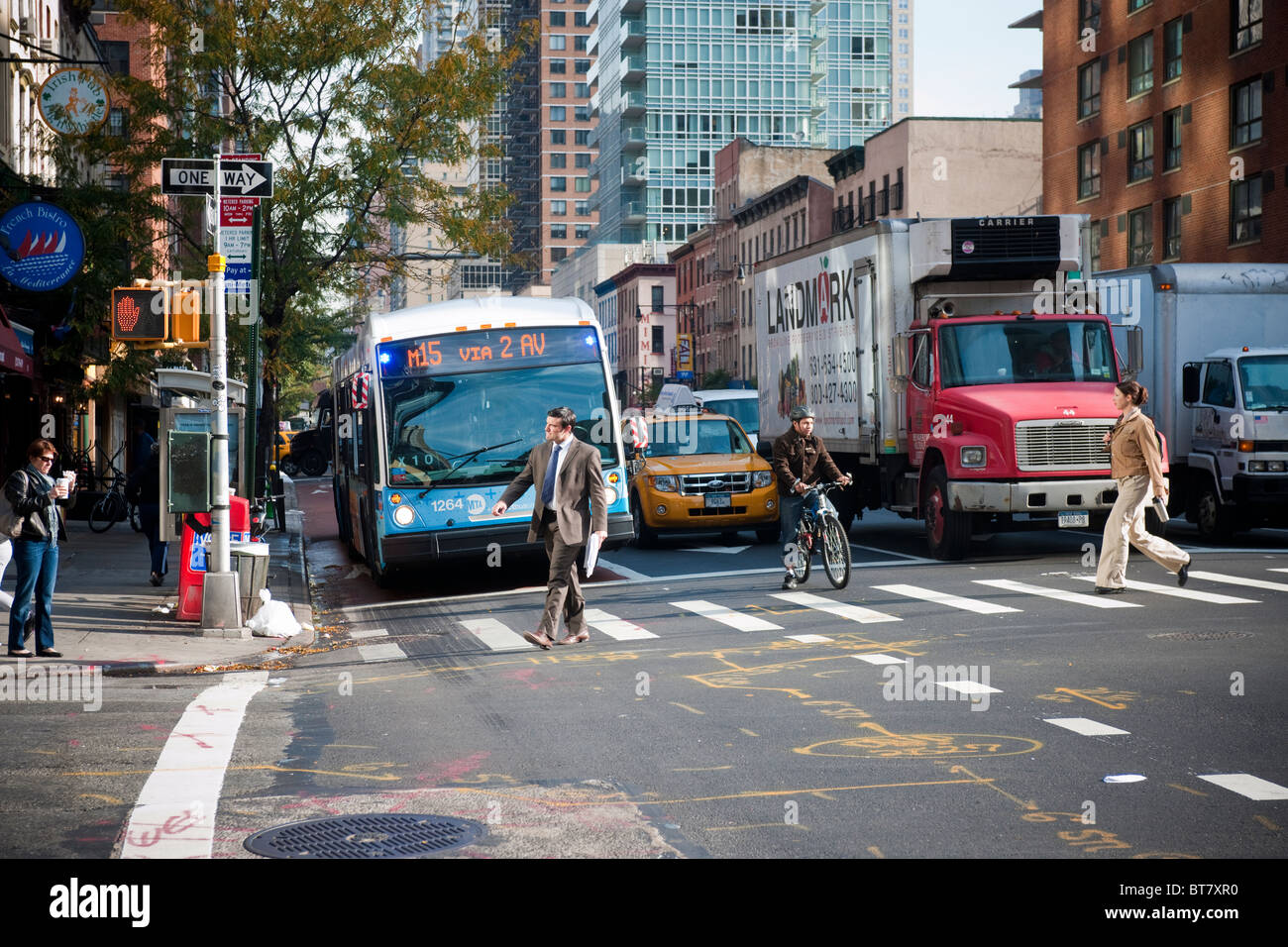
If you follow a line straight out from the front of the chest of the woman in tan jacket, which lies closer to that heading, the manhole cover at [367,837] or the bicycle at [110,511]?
the bicycle

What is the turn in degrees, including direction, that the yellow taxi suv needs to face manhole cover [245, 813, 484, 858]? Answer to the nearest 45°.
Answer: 0° — it already faces it

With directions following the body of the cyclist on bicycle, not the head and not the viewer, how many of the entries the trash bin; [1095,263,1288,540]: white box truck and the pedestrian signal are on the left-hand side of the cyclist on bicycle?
1

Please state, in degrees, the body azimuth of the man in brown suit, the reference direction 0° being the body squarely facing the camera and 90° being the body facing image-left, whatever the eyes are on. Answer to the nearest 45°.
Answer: approximately 45°

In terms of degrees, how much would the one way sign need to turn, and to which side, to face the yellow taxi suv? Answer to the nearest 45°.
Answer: approximately 135° to its left

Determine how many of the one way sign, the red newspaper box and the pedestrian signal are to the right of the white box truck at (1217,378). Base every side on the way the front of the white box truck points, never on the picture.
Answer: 3

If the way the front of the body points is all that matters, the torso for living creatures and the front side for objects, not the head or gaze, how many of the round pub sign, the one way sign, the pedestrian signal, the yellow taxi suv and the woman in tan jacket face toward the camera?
4

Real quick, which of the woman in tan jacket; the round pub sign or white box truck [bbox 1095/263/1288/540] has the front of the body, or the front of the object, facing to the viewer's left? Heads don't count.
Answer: the woman in tan jacket

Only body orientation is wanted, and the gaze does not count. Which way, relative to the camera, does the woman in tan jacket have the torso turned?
to the viewer's left

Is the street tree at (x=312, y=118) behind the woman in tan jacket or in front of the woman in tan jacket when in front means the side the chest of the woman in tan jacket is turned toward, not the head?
in front
